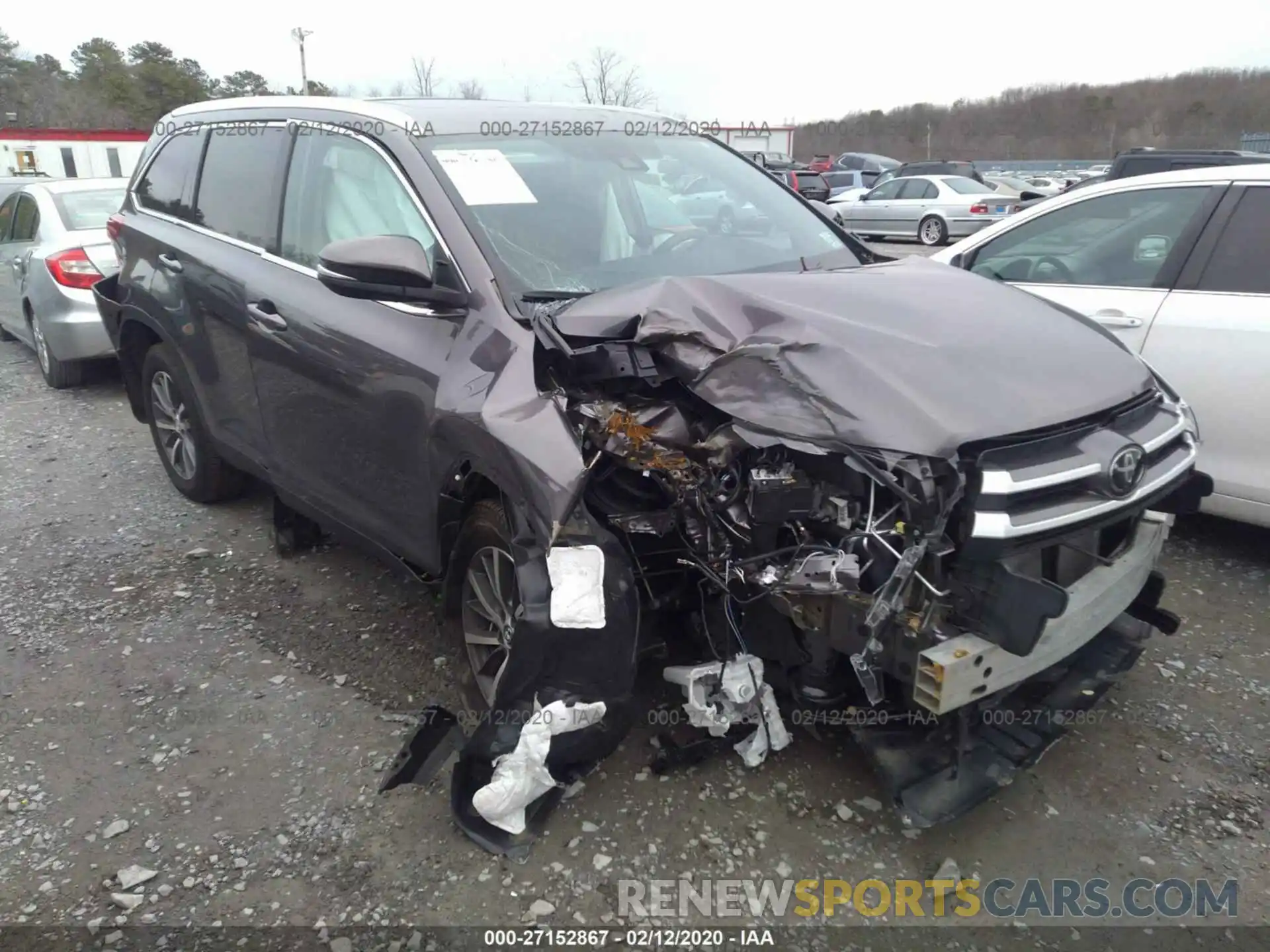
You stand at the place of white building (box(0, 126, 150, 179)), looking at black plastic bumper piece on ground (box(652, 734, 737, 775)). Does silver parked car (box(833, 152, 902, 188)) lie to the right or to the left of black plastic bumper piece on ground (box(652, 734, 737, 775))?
left

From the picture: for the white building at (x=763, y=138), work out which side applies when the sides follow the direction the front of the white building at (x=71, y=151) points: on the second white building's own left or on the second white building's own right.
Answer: on the second white building's own left

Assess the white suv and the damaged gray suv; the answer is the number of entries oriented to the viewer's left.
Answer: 1

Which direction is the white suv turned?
to the viewer's left

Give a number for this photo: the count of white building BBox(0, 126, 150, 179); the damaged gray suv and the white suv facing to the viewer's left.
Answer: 1

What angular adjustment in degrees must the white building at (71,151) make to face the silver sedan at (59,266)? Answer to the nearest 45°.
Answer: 0° — it already faces it

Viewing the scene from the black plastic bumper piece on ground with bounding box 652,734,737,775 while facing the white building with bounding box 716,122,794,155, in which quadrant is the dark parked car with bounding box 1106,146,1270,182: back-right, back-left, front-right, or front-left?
front-right

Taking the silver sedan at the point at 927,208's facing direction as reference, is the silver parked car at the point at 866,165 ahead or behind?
ahead

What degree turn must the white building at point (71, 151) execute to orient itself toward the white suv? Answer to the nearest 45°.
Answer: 0° — it already faces it

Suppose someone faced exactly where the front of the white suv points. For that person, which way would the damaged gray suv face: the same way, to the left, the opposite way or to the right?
the opposite way

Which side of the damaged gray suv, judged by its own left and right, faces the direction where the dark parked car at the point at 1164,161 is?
left

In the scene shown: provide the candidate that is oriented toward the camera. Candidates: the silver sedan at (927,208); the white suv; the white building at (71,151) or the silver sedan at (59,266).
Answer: the white building

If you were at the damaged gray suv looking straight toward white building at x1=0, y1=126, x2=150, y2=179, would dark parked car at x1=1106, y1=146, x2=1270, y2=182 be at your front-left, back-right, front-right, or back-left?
front-right

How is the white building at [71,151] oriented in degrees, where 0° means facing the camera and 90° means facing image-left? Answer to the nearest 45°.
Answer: approximately 0°

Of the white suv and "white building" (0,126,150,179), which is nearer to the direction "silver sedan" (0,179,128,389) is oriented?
the white building

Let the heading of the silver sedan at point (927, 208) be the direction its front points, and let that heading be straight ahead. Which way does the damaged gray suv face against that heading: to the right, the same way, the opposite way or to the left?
the opposite way

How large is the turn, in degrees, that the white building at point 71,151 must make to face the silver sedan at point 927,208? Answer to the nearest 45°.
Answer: approximately 45° to its left
